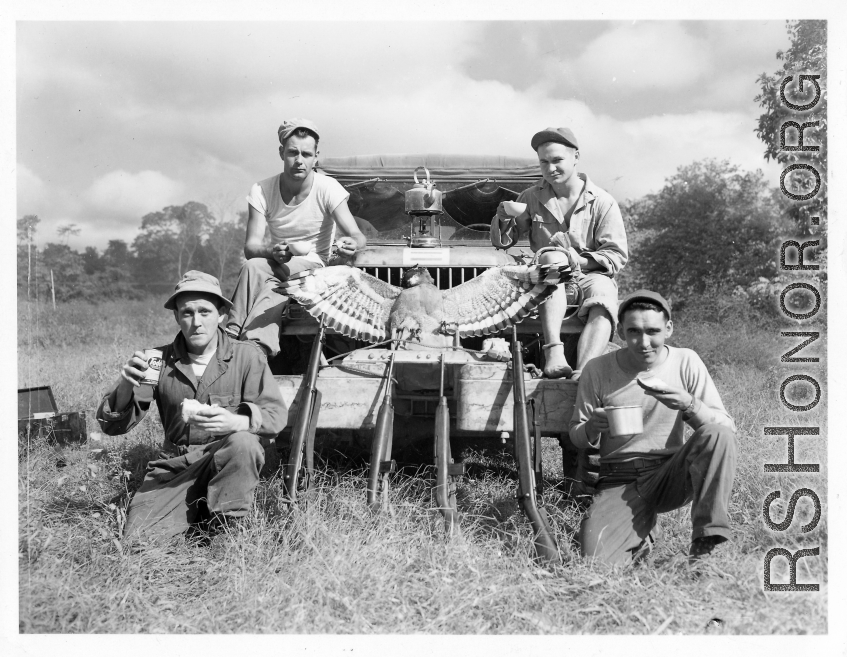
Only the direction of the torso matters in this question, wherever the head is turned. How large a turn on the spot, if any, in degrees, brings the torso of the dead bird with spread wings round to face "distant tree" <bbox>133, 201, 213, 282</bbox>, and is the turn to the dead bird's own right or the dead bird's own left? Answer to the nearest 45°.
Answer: approximately 180°

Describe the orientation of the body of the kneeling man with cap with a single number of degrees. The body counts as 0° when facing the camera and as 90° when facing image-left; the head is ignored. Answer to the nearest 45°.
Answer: approximately 0°

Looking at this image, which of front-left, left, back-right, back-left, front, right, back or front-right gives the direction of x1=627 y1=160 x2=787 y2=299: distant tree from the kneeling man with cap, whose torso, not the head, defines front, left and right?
back

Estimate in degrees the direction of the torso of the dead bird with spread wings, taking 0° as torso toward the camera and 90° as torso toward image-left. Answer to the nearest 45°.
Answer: approximately 0°

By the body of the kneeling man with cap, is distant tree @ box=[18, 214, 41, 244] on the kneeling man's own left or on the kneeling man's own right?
on the kneeling man's own right

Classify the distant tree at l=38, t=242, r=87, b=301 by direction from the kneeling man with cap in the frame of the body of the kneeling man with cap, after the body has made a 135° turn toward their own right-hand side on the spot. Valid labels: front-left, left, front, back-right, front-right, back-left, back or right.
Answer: front

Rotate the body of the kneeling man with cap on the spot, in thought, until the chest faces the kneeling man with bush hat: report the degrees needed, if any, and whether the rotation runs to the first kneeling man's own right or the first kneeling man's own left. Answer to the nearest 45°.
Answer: approximately 90° to the first kneeling man's own right
